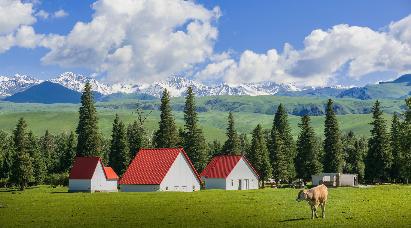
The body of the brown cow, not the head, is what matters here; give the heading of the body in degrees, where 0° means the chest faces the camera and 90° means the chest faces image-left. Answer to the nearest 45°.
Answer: approximately 45°
